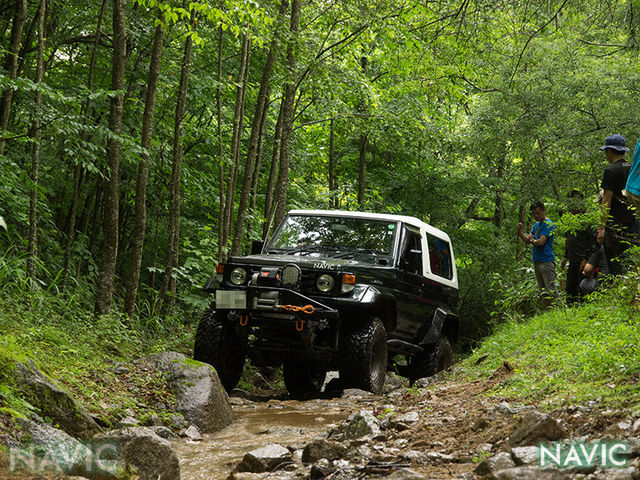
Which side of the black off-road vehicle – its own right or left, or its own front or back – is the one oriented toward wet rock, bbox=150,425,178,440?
front

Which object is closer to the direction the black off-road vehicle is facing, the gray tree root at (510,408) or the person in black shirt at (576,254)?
the gray tree root

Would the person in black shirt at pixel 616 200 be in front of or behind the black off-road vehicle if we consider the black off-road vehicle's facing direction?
behind

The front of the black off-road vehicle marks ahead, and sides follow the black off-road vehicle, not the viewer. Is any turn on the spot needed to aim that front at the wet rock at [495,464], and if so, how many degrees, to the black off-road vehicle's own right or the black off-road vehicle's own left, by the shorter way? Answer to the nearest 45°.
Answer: approximately 45° to the black off-road vehicle's own left

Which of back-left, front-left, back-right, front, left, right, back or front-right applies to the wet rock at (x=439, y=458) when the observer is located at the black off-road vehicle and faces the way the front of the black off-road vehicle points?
front-left

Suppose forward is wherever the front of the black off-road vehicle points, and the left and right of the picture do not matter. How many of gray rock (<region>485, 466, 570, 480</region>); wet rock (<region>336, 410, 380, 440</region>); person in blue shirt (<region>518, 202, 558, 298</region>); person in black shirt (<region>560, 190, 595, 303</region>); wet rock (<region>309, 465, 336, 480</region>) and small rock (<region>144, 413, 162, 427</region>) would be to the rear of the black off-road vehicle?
2

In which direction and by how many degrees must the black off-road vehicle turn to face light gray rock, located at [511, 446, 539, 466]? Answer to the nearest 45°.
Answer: approximately 45° to its left

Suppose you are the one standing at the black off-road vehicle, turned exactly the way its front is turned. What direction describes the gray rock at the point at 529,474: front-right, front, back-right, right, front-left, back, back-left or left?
front-left

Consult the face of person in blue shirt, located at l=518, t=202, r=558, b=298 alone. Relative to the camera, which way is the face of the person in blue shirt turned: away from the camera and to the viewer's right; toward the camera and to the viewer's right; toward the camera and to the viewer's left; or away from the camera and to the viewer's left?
toward the camera and to the viewer's left

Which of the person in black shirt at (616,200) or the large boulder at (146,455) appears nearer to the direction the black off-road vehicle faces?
the large boulder

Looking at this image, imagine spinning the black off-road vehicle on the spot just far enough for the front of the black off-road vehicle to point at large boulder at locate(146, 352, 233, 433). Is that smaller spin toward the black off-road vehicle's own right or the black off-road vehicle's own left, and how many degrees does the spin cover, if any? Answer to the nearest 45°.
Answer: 0° — it already faces it

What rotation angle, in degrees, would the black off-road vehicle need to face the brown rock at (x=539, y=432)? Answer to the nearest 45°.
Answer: approximately 45° to its left
